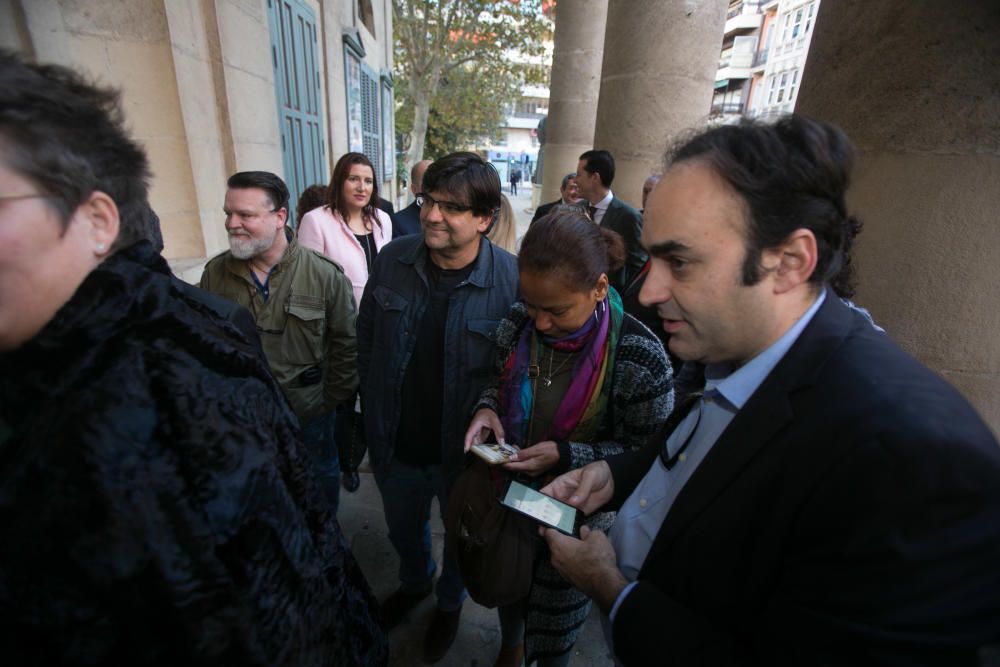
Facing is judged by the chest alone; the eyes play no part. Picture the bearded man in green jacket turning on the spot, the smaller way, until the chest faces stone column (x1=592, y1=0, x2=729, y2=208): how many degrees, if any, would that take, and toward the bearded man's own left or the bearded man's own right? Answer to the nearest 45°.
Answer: approximately 135° to the bearded man's own left

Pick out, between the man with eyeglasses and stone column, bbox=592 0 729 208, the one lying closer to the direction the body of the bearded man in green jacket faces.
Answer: the man with eyeglasses

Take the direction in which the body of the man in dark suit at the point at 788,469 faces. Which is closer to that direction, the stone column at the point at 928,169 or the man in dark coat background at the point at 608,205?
the man in dark coat background

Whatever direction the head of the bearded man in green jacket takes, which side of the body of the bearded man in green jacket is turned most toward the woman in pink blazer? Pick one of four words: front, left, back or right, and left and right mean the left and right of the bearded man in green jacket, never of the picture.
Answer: back

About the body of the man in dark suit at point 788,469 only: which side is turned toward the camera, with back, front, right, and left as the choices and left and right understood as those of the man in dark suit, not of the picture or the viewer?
left

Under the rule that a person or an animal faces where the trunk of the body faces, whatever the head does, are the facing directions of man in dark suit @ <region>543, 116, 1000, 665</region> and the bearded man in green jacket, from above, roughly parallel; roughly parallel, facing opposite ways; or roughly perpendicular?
roughly perpendicular
